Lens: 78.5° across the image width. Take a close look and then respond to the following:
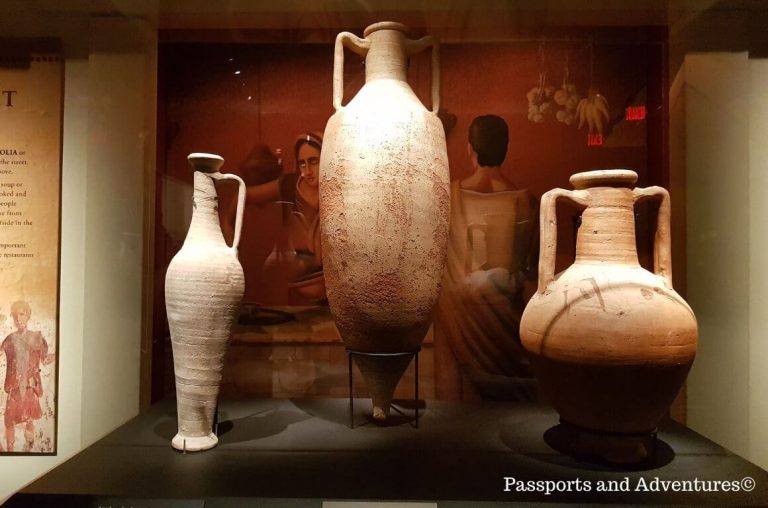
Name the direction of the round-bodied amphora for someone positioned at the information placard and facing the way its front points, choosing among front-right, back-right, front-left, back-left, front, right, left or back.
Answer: front-left

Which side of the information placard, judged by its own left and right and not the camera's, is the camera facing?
front

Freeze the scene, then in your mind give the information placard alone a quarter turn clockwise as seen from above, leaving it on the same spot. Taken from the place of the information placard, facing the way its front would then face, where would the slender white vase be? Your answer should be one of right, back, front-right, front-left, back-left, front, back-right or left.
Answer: back-left

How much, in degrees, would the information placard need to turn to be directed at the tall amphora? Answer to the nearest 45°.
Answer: approximately 45° to its left
